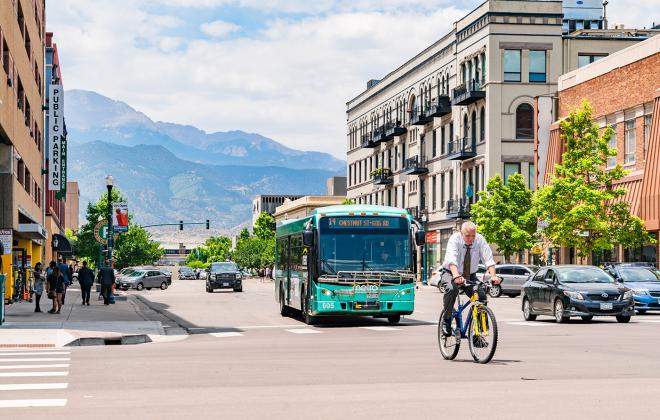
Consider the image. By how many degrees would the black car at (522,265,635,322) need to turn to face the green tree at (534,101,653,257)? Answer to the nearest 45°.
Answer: approximately 135° to its left

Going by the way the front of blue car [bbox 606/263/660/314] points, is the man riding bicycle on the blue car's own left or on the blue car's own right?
on the blue car's own right

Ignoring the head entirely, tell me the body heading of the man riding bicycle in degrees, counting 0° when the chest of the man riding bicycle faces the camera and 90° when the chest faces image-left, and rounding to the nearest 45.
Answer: approximately 315°

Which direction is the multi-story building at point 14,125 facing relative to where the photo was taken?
to the viewer's right

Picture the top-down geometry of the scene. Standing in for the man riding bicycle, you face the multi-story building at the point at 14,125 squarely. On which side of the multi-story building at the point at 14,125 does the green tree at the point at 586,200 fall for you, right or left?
right

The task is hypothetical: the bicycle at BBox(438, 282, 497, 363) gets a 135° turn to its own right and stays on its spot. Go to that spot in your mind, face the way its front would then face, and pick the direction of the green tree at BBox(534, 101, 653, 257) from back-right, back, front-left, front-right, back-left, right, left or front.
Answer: right
